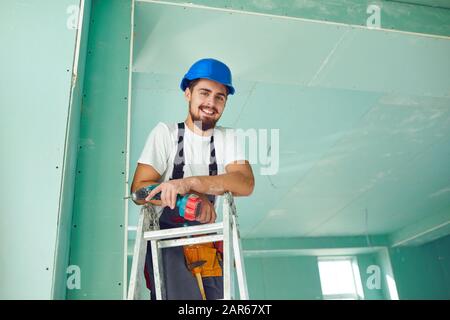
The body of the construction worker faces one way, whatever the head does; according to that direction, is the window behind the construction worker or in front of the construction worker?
behind

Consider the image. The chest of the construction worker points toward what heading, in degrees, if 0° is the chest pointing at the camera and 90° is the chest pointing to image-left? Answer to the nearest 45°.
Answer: approximately 0°
